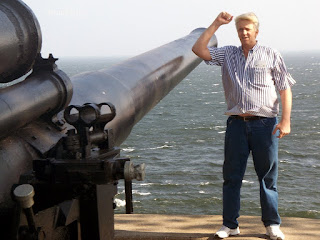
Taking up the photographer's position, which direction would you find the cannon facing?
facing away from the viewer and to the right of the viewer

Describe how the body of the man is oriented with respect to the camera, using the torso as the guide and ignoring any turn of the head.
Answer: toward the camera

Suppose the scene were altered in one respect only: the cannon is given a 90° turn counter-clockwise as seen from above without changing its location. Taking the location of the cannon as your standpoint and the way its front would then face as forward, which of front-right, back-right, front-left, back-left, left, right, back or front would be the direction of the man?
right
